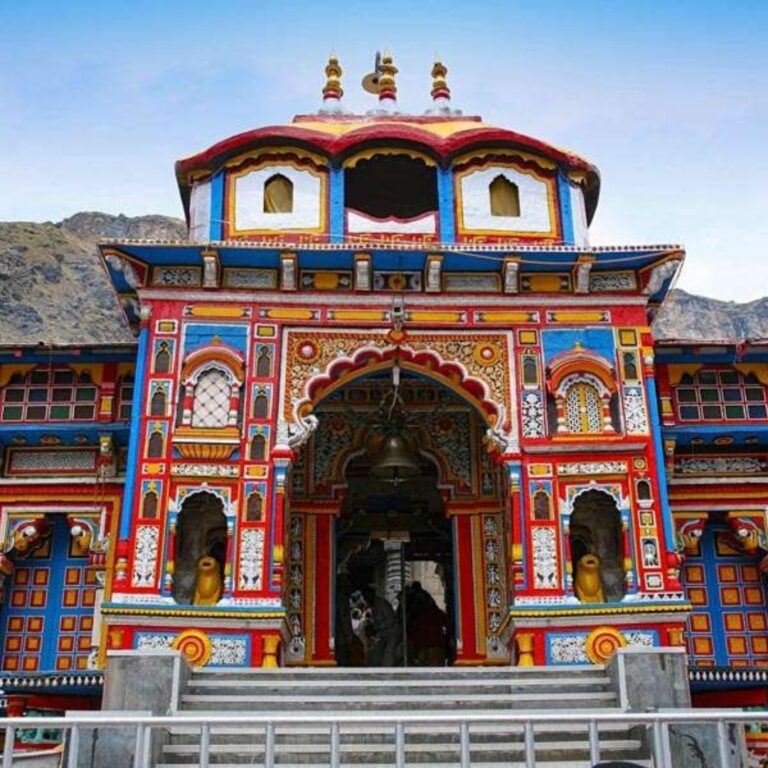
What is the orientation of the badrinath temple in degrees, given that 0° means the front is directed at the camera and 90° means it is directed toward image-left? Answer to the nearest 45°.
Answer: approximately 0°

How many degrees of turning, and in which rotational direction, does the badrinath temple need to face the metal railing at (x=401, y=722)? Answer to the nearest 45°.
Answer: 0° — it already faces it
